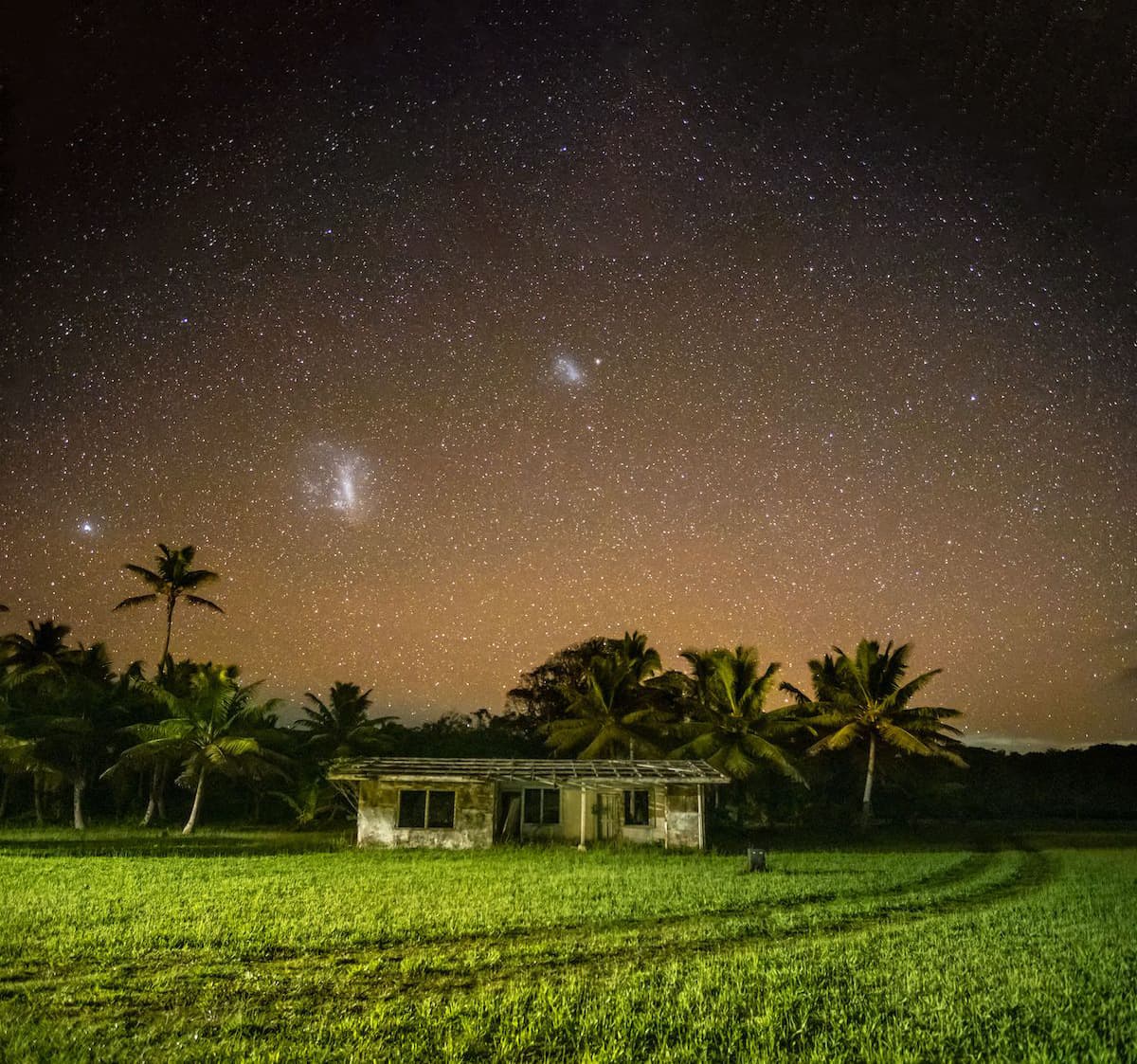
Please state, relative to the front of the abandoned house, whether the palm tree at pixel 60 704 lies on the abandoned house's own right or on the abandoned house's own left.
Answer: on the abandoned house's own right

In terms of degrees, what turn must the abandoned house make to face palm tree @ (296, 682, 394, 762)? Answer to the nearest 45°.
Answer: approximately 135° to its right

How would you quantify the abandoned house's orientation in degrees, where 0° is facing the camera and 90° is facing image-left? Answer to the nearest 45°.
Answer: approximately 0°

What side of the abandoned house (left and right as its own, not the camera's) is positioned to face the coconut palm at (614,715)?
back

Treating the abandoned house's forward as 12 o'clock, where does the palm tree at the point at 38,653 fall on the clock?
The palm tree is roughly at 4 o'clock from the abandoned house.

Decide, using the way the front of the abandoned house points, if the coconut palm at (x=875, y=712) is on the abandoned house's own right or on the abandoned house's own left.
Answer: on the abandoned house's own left

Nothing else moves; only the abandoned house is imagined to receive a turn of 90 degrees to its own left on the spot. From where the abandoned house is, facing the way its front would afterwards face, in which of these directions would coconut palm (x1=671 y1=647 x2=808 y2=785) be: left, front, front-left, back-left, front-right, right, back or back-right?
front-left

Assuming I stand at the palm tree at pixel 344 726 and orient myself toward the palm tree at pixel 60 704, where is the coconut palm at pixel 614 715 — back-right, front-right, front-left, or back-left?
back-left

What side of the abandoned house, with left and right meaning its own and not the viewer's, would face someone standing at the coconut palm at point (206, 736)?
right
